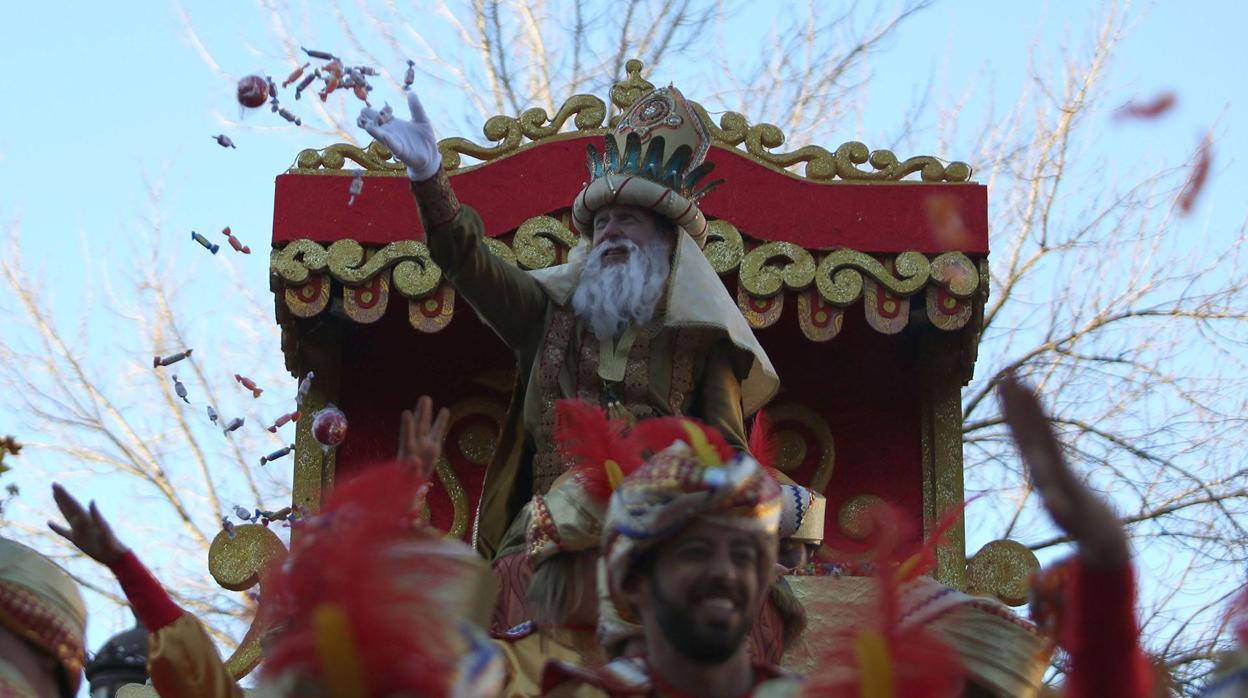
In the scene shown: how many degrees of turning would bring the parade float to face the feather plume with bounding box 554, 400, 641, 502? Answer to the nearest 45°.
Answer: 0° — it already faces it

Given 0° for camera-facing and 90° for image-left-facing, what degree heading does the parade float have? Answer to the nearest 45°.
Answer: approximately 0°

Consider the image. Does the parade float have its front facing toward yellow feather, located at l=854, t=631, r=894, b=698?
yes

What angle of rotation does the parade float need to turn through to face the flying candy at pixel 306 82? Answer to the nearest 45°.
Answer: approximately 45° to its right

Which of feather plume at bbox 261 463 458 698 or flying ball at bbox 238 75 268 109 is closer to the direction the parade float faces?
the feather plume

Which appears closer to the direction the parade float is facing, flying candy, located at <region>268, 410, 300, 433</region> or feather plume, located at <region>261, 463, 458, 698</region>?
the feather plume
